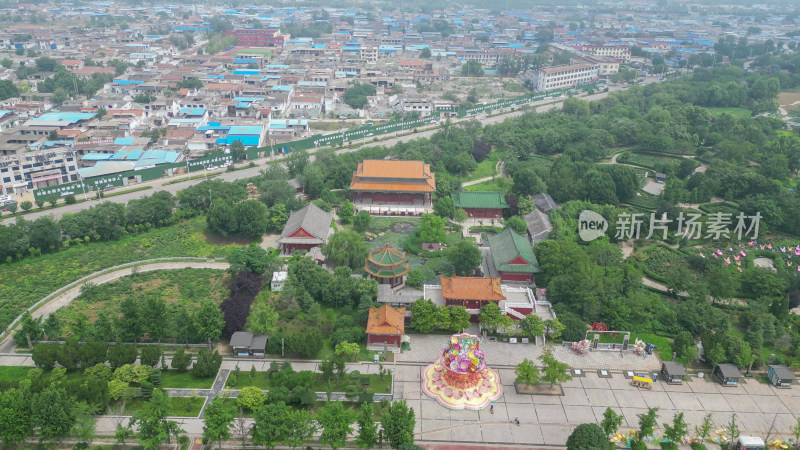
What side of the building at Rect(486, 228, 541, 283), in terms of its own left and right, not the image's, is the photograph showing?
left

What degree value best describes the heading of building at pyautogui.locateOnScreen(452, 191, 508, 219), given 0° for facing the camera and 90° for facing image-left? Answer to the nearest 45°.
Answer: approximately 0°

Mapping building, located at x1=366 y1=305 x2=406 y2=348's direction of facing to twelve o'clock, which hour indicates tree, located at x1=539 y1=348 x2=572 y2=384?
The tree is roughly at 10 o'clock from the building.

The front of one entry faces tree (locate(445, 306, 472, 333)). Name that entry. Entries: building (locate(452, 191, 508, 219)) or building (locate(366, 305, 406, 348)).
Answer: building (locate(452, 191, 508, 219))

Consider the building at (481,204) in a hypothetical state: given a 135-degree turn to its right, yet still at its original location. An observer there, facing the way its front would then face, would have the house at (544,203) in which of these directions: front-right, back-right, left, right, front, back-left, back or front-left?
back-right

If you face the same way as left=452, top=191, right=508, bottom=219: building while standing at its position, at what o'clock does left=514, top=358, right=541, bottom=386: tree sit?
The tree is roughly at 12 o'clock from the building.

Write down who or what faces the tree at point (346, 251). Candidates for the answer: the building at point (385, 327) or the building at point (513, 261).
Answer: the building at point (513, 261)

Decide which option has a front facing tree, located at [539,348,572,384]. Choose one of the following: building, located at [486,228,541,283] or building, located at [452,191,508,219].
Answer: building, located at [452,191,508,219]

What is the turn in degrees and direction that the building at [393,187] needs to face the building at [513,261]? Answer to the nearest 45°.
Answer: approximately 45° to its left

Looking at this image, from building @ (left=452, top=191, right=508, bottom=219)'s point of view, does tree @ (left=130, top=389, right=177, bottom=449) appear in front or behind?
in front

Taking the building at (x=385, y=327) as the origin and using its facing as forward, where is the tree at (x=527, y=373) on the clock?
The tree is roughly at 10 o'clock from the building.
